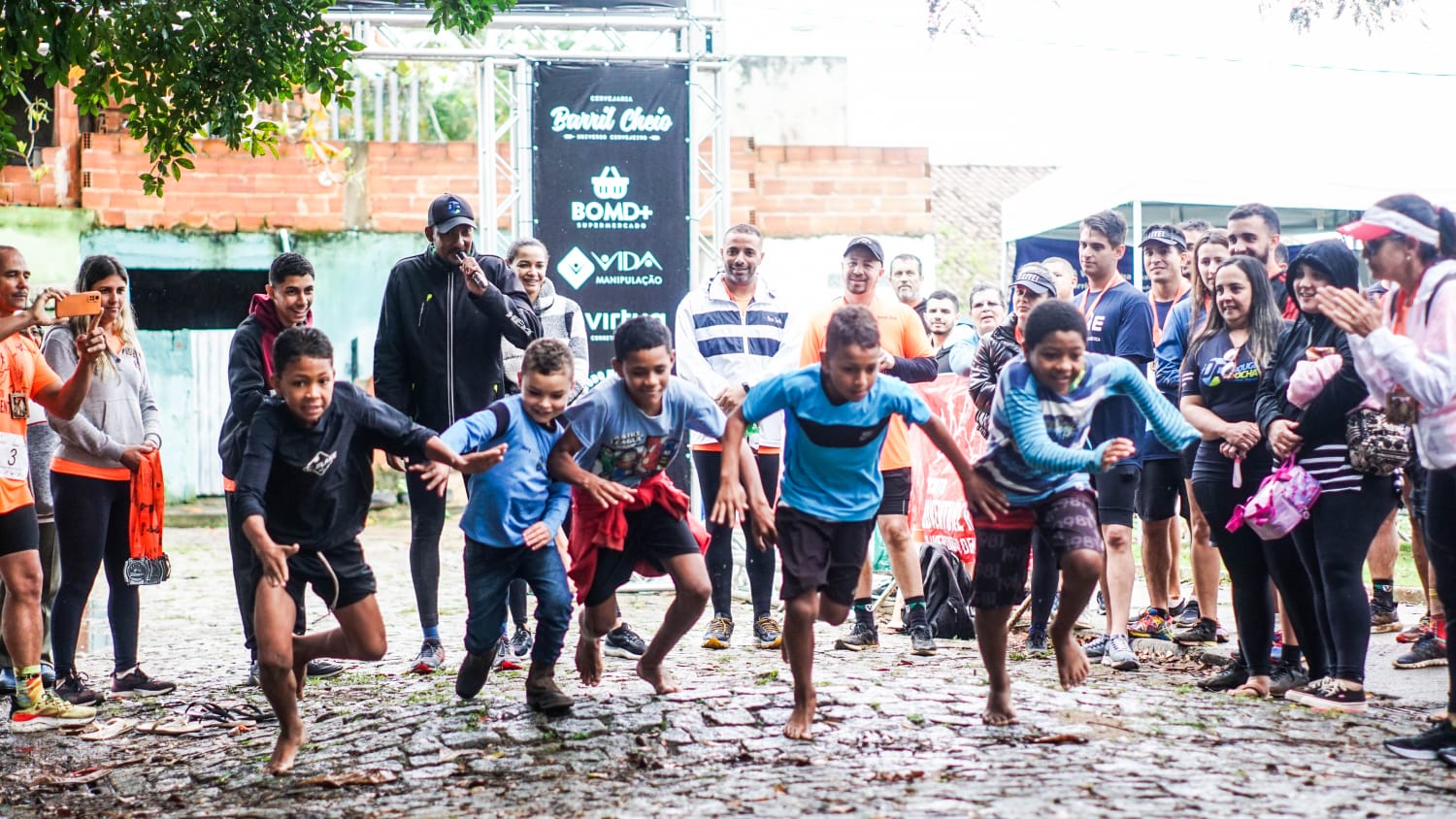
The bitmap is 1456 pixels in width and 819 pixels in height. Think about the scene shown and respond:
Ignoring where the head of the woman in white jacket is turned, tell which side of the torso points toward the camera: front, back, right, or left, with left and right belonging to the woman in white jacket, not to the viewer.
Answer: left

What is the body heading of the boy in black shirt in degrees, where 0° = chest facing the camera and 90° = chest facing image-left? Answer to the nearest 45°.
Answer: approximately 0°

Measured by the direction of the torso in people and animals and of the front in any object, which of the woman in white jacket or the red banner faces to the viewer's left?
the woman in white jacket

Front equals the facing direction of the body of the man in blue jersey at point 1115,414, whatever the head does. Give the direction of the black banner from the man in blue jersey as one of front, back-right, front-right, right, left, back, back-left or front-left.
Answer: right

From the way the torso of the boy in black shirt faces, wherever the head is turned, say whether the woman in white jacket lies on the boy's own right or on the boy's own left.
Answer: on the boy's own left

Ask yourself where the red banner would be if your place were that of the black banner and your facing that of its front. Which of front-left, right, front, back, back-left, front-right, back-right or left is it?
front-left

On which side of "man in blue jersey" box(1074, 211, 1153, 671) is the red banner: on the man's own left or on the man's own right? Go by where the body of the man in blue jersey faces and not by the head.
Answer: on the man's own right

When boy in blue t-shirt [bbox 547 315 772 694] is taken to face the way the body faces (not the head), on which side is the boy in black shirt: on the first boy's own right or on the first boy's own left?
on the first boy's own right

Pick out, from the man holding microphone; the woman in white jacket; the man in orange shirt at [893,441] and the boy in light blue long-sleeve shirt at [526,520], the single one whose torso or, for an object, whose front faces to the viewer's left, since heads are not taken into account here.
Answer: the woman in white jacket
